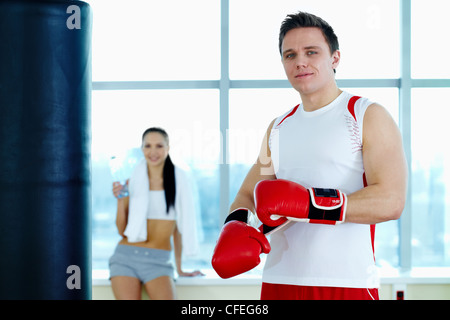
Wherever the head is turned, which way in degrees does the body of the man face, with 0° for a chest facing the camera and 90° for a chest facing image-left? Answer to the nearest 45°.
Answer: approximately 45°

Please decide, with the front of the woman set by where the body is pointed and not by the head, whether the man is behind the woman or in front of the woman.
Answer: in front

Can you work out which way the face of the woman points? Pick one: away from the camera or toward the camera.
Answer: toward the camera

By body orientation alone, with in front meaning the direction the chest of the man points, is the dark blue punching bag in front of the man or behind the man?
in front

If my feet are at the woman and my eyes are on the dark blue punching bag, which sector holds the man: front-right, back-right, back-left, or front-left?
front-left

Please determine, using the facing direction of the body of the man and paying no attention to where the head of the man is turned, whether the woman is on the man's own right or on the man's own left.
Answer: on the man's own right

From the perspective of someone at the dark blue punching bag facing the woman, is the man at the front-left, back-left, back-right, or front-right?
front-right

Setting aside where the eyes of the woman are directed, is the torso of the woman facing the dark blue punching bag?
yes

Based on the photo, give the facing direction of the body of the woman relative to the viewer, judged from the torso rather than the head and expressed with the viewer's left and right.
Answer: facing the viewer

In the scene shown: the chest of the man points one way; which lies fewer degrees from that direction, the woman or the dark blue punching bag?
the dark blue punching bag

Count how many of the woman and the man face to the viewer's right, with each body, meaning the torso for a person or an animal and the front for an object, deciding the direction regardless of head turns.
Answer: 0
